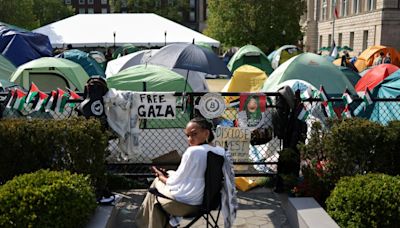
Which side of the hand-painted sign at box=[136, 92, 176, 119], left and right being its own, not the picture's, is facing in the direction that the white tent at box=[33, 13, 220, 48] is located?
back

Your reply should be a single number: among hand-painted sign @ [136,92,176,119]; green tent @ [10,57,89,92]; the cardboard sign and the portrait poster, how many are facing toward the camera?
4

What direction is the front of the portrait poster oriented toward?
toward the camera

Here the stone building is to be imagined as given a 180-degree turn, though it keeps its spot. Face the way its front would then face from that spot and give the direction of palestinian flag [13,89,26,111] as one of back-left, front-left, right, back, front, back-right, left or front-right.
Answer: back-right

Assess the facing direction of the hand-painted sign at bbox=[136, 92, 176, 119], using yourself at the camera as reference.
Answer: facing the viewer

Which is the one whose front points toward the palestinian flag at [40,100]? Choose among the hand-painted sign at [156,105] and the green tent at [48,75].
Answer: the green tent

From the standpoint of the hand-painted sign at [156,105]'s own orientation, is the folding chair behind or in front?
in front

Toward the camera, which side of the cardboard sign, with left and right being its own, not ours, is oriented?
front

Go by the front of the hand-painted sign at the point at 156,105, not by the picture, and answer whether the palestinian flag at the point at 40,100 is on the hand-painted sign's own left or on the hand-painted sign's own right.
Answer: on the hand-painted sign's own right

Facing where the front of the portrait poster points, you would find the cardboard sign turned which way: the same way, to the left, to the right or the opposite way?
the same way

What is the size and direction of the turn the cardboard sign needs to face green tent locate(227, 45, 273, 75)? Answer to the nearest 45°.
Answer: approximately 180°

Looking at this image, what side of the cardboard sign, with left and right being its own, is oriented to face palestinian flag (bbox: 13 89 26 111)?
right

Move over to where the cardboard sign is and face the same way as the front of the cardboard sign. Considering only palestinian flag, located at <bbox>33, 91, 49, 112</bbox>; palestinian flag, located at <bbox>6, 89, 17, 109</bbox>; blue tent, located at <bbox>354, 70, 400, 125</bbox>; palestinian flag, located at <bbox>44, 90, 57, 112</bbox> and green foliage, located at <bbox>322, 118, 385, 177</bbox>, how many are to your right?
3

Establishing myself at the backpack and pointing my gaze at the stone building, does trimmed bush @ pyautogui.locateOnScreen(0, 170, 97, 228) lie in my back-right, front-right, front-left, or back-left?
back-right

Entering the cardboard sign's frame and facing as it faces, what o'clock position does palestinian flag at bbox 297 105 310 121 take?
The palestinian flag is roughly at 9 o'clock from the cardboard sign.

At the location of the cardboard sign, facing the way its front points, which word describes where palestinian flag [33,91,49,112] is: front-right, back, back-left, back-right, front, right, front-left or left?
right

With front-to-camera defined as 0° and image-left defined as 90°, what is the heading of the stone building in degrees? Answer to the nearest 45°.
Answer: approximately 45°

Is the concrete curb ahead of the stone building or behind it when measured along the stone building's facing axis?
ahead
